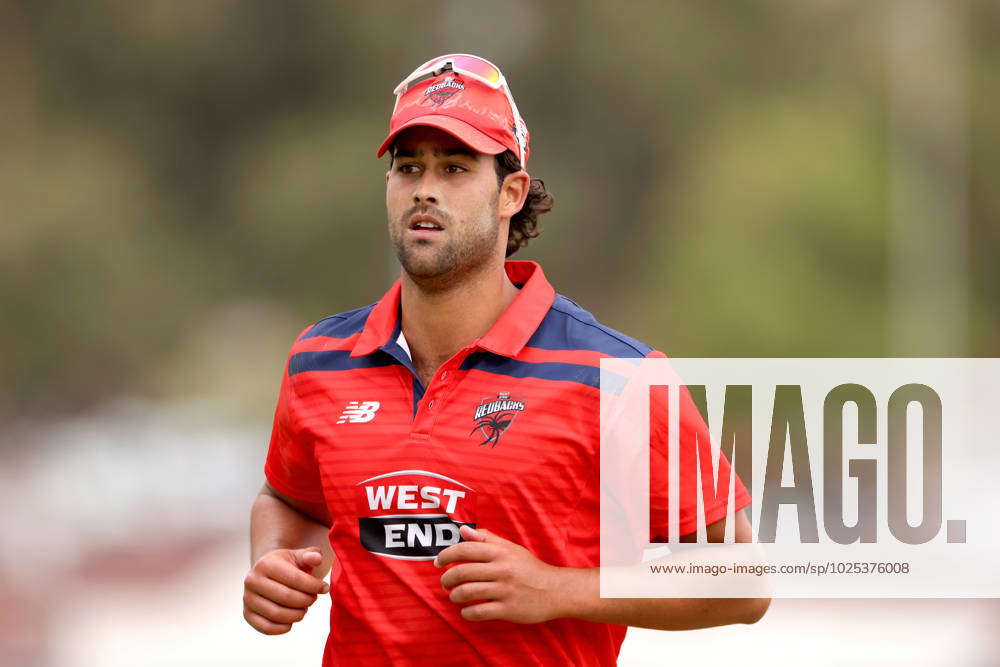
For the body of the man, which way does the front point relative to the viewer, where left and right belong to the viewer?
facing the viewer and to the left of the viewer

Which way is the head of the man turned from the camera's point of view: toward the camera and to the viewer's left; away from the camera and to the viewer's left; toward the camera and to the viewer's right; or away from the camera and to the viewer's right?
toward the camera and to the viewer's left
